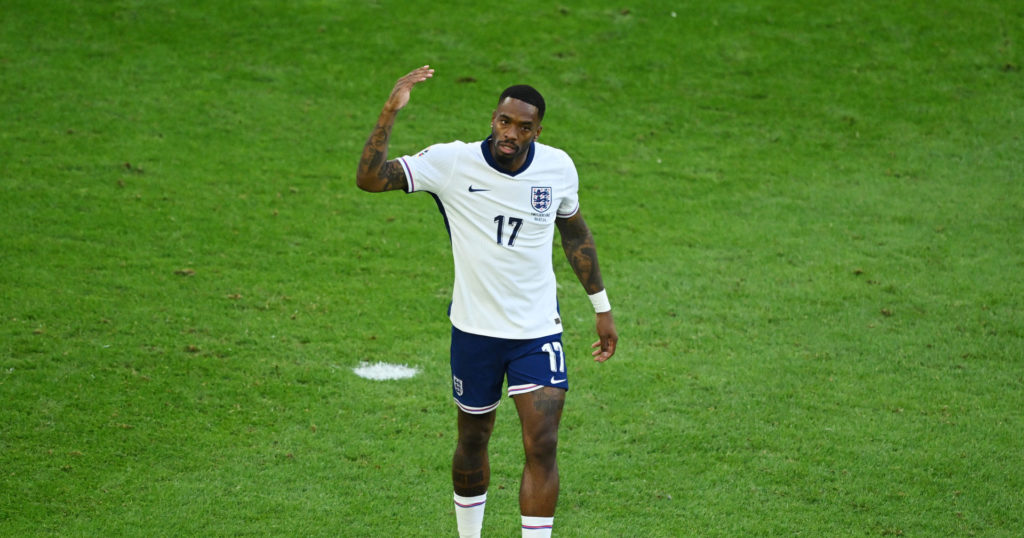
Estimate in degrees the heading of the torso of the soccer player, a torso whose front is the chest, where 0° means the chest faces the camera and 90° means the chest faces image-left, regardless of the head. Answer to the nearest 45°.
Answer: approximately 0°
